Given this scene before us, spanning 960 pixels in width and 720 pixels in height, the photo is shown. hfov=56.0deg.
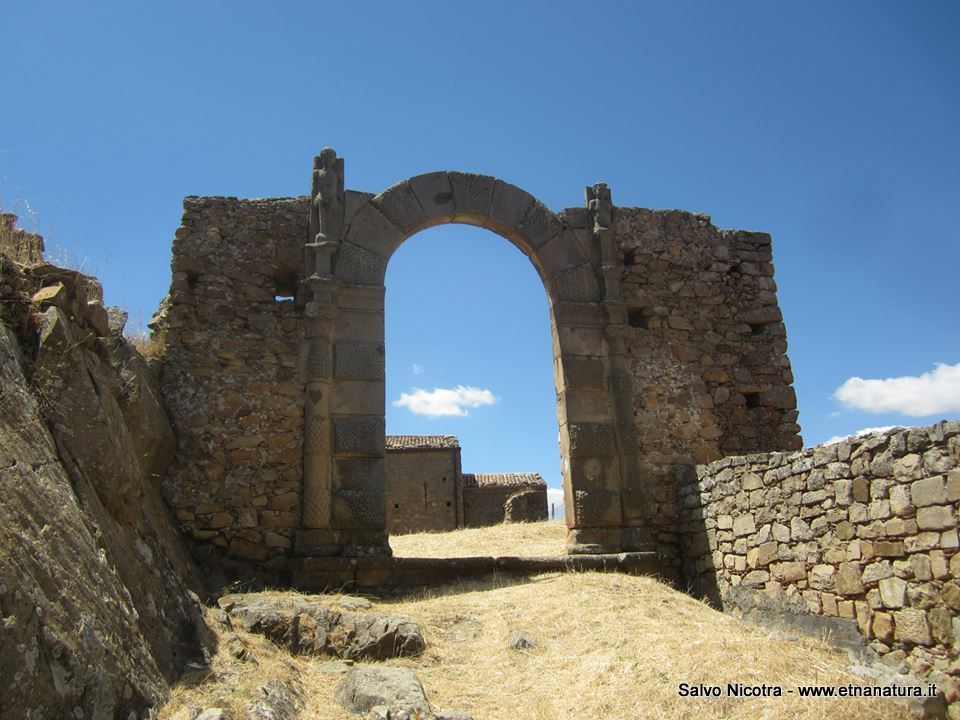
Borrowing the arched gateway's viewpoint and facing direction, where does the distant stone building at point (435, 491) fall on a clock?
The distant stone building is roughly at 6 o'clock from the arched gateway.

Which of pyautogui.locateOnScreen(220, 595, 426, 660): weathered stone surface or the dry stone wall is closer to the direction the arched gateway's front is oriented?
the weathered stone surface

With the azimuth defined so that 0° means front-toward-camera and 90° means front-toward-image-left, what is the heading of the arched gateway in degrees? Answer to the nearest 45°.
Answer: approximately 0°

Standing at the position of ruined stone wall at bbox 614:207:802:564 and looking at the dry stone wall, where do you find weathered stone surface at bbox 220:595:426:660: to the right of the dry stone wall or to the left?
right

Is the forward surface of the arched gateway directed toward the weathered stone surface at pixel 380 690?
yes

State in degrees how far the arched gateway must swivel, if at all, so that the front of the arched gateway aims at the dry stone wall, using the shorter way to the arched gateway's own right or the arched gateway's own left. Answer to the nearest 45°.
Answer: approximately 45° to the arched gateway's own left

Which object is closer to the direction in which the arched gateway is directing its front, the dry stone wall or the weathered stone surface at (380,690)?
the weathered stone surface

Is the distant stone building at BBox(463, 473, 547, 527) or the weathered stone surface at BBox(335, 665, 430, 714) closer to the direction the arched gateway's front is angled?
the weathered stone surface

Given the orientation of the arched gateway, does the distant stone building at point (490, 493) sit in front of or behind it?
behind

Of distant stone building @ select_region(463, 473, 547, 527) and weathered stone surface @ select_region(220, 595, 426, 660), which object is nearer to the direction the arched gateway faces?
the weathered stone surface

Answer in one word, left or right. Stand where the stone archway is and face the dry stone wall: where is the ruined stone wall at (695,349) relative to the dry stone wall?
left
